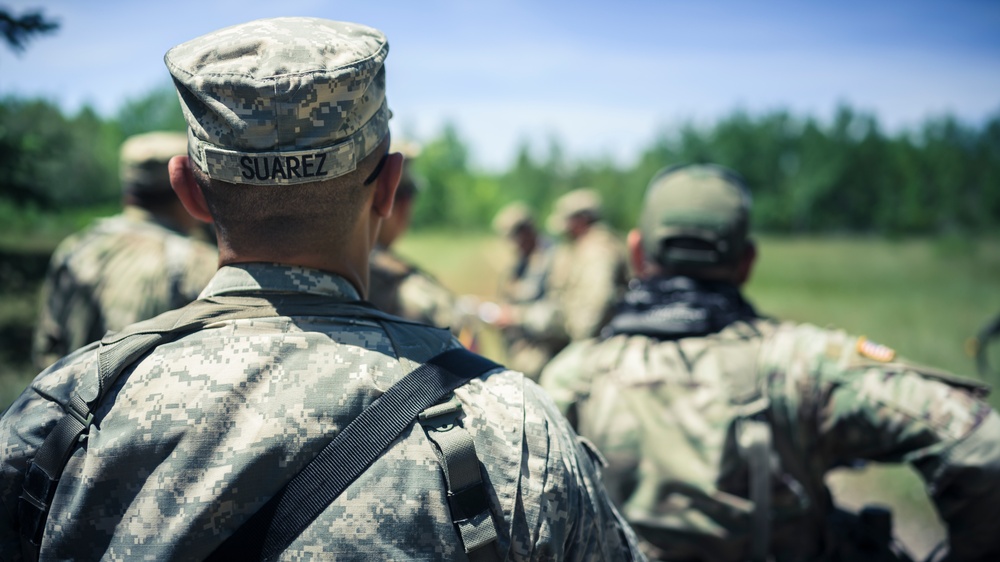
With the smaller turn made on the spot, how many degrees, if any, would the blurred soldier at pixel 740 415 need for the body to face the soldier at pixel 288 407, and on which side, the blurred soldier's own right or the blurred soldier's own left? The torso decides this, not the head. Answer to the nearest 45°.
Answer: approximately 135° to the blurred soldier's own left

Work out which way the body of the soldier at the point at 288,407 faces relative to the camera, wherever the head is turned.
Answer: away from the camera

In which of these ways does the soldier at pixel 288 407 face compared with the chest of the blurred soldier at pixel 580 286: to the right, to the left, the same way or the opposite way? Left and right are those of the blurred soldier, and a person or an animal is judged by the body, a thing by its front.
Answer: to the right

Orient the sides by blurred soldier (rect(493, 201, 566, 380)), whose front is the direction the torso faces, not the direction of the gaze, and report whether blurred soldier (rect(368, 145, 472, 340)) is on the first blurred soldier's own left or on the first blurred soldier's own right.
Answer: on the first blurred soldier's own right

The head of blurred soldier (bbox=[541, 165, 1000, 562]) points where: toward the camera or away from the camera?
away from the camera

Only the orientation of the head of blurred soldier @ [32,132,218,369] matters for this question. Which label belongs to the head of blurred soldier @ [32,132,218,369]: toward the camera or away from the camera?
away from the camera

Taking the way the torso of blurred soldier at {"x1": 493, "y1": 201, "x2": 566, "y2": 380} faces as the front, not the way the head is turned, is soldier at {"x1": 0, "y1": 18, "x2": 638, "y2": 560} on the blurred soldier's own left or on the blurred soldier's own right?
on the blurred soldier's own right

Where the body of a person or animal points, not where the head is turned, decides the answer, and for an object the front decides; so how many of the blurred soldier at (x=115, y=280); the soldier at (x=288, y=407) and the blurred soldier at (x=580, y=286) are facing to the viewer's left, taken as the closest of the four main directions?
1

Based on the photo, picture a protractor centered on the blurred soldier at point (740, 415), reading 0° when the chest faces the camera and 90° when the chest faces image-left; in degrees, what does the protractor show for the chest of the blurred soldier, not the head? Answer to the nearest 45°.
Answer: approximately 180°

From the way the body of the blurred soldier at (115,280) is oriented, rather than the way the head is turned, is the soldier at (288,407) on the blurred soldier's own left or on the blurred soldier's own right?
on the blurred soldier's own right

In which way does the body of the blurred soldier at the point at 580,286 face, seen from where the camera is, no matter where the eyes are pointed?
to the viewer's left
